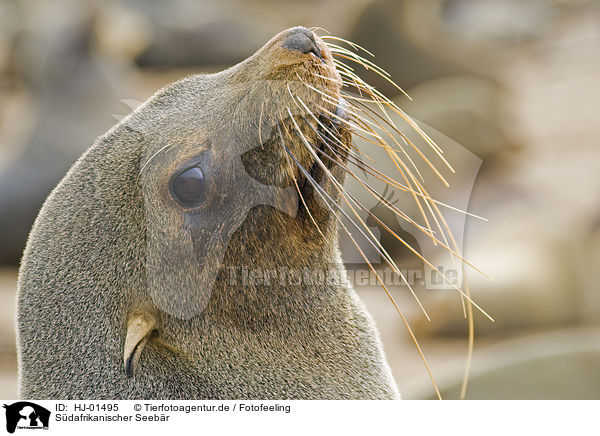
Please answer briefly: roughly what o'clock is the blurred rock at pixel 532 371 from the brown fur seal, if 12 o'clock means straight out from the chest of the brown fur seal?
The blurred rock is roughly at 11 o'clock from the brown fur seal.

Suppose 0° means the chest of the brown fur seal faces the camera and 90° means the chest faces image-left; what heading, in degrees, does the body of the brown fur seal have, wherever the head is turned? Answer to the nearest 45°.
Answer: approximately 270°

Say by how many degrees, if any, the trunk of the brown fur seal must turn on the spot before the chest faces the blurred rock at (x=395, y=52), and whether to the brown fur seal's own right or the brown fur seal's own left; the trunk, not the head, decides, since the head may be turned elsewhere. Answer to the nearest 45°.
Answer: approximately 45° to the brown fur seal's own left
